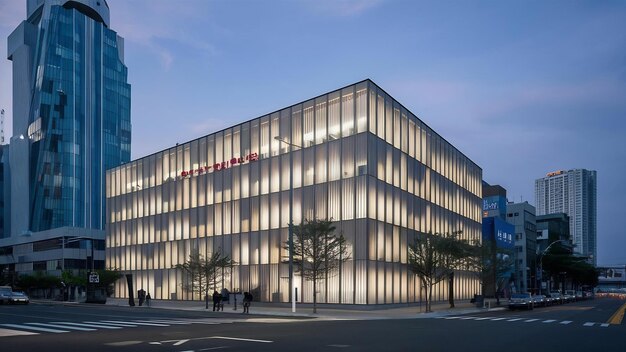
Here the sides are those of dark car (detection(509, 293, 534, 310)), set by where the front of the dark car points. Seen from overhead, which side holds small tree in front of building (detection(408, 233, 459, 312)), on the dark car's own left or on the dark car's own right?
on the dark car's own right

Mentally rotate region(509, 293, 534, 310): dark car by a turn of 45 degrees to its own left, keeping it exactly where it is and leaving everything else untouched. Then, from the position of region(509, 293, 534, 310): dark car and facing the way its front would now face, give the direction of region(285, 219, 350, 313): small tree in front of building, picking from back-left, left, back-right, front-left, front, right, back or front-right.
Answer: right

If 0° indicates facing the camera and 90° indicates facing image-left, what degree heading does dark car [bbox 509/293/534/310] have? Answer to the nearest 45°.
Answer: approximately 0°
